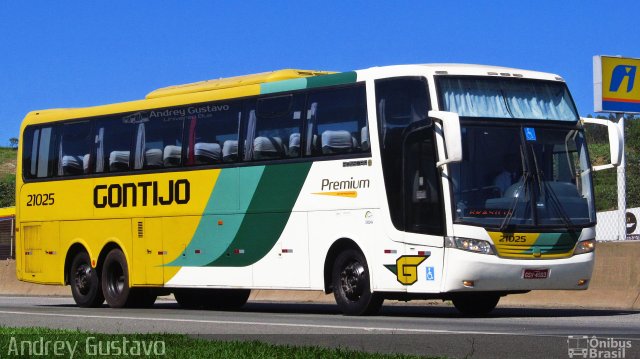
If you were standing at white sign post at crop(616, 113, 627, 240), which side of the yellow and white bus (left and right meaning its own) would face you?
left

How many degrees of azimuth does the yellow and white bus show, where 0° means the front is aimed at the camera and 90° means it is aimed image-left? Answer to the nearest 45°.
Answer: approximately 315°
